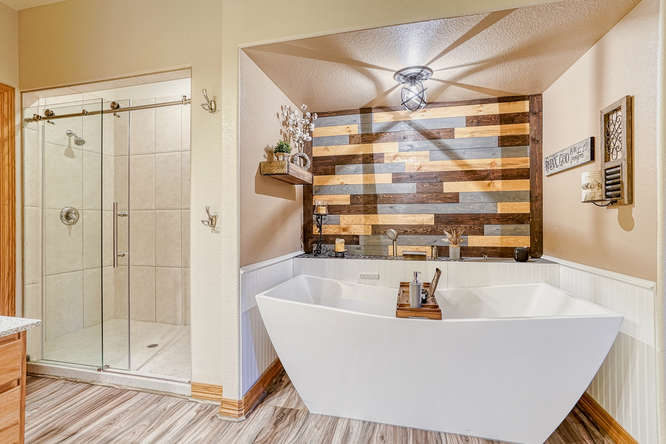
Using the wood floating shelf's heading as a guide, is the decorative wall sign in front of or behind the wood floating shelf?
in front

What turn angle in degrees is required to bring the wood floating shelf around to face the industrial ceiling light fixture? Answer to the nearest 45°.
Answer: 0° — it already faces it

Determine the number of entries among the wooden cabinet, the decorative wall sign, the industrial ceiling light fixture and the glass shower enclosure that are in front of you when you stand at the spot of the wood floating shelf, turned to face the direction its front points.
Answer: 2

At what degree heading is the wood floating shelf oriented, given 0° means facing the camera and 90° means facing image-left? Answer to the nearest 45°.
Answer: approximately 270°

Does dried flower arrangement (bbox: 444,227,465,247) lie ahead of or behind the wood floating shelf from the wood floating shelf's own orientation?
ahead

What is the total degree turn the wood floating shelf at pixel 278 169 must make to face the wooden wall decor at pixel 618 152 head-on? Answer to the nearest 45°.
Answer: approximately 45° to its right

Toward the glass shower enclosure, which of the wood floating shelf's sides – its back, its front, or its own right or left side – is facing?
back

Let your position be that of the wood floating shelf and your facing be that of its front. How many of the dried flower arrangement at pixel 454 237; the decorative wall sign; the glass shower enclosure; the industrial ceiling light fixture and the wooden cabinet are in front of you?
3

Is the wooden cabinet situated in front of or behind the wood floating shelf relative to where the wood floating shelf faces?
behind

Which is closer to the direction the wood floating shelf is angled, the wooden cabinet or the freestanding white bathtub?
the freestanding white bathtub

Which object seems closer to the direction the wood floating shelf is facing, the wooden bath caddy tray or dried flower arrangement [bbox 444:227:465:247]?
the dried flower arrangement

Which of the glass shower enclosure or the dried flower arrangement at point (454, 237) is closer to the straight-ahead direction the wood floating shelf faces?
the dried flower arrangement

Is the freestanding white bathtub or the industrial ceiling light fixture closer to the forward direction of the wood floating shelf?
the industrial ceiling light fixture

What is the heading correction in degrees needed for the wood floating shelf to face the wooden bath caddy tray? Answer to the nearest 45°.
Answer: approximately 45° to its right

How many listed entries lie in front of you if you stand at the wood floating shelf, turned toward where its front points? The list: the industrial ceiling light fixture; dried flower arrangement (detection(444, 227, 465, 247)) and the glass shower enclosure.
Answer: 2

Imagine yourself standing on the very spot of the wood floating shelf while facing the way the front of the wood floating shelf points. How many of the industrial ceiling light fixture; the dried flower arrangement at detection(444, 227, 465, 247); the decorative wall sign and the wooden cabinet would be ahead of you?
3

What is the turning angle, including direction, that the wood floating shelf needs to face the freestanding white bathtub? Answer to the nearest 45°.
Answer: approximately 45° to its right
